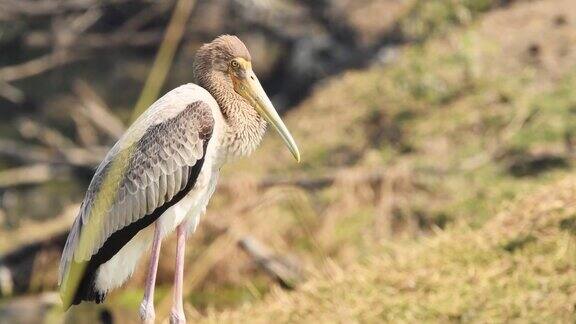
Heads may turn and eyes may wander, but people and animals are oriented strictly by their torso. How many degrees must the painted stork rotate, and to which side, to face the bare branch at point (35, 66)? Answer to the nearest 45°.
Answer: approximately 90° to its left

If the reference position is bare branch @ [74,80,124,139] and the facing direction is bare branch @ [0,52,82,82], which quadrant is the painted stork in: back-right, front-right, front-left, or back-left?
back-left

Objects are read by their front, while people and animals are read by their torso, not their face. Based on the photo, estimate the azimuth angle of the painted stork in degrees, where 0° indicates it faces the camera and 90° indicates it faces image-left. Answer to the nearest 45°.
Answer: approximately 270°

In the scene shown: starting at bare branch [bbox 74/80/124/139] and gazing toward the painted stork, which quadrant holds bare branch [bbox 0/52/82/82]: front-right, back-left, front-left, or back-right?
back-right

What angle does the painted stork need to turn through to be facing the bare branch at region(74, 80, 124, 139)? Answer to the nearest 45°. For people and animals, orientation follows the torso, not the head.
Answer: approximately 90° to its left
